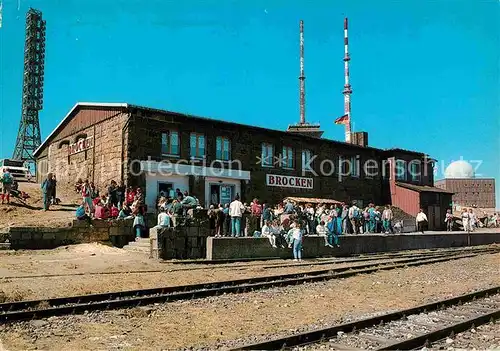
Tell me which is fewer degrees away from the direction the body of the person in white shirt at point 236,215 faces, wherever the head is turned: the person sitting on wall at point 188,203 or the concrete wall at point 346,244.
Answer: the concrete wall

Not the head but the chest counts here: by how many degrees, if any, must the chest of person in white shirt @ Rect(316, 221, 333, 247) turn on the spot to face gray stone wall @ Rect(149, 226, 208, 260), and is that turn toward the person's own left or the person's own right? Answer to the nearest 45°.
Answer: approximately 90° to the person's own right

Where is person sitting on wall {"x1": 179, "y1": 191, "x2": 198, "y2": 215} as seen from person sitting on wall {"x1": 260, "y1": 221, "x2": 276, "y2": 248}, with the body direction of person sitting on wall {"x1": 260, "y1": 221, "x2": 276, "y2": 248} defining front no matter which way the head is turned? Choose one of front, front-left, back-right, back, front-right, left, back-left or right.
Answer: back-right

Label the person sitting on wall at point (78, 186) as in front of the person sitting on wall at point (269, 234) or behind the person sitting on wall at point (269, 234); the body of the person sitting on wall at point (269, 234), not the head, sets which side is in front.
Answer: behind

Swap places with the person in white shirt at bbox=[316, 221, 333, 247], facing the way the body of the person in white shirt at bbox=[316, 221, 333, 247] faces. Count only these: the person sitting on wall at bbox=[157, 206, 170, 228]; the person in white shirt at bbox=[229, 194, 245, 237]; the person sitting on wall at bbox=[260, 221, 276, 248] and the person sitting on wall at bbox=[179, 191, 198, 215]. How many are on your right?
4

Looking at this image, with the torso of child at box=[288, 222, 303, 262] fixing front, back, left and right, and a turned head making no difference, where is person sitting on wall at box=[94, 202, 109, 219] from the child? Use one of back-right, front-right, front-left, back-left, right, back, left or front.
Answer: right

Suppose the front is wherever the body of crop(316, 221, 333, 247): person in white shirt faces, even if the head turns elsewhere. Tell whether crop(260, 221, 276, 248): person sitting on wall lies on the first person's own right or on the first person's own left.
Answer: on the first person's own right

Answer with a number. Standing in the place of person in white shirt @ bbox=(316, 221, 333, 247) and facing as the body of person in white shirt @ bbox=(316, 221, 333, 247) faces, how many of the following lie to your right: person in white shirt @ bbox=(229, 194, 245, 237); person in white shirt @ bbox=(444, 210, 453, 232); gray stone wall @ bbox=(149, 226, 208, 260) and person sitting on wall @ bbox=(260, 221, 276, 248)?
3

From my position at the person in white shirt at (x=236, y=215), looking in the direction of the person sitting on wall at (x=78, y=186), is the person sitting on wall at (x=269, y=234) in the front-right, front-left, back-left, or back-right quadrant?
back-right
